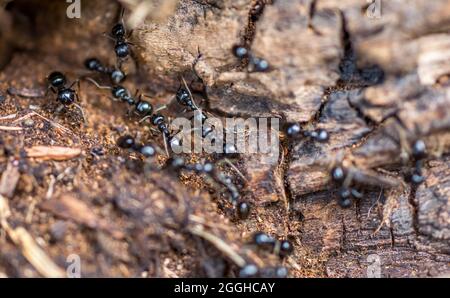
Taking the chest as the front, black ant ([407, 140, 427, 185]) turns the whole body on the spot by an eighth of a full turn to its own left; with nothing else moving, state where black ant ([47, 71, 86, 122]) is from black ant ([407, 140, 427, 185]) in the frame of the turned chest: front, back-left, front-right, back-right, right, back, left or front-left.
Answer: back-right

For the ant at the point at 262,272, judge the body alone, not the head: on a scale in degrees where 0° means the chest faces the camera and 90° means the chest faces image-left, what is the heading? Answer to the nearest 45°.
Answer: approximately 270°

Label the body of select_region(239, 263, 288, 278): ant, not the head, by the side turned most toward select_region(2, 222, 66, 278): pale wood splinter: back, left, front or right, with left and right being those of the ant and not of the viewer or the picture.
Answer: back

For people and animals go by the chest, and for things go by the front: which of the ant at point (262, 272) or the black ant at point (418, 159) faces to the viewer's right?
the ant

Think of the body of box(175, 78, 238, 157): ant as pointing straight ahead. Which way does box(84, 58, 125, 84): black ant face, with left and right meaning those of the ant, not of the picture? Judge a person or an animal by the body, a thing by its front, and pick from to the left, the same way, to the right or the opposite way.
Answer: the same way

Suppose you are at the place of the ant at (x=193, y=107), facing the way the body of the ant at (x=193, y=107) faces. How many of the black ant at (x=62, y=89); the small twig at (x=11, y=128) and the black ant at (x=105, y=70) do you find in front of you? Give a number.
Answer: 0

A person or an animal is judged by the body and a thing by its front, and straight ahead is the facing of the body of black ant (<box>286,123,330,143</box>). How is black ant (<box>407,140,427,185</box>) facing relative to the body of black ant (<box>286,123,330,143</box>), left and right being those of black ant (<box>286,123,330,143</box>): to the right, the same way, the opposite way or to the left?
to the right

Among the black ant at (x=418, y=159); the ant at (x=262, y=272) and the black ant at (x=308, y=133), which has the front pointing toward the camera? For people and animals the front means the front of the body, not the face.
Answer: the black ant at (x=418, y=159)

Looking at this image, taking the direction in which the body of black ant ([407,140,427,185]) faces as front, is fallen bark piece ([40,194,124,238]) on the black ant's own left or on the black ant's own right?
on the black ant's own right
